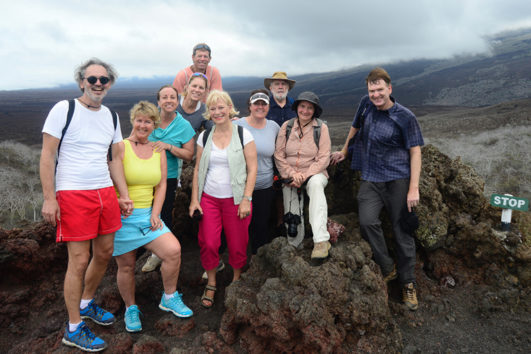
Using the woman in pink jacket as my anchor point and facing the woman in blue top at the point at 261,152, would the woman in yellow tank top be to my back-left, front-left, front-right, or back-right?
front-left

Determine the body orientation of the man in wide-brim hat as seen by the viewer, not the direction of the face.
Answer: toward the camera

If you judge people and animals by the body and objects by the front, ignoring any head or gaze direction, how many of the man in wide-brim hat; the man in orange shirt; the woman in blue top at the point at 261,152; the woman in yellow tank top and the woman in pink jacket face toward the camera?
5

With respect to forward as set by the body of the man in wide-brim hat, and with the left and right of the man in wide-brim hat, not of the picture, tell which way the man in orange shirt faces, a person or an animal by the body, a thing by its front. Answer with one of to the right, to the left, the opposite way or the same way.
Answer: the same way

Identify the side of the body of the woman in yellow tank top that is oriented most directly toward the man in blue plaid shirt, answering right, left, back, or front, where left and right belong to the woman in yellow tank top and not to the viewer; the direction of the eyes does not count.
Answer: left

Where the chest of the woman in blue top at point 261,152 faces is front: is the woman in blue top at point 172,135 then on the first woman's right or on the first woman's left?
on the first woman's right

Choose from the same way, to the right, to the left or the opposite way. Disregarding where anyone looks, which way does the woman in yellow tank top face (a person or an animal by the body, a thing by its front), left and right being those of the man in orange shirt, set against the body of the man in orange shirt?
the same way

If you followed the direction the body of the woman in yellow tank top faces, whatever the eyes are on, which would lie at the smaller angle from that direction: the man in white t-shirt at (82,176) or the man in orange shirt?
the man in white t-shirt

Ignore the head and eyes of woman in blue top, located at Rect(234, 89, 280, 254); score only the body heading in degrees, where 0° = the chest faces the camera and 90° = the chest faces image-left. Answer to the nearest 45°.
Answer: approximately 0°

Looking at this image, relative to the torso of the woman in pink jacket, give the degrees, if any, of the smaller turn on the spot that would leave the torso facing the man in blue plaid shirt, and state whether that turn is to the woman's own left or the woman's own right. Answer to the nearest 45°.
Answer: approximately 90° to the woman's own left

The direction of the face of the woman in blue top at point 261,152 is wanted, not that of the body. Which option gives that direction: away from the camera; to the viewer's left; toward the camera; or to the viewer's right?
toward the camera

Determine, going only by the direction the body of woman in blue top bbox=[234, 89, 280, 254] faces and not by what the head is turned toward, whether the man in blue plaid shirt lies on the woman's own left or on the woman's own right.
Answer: on the woman's own left

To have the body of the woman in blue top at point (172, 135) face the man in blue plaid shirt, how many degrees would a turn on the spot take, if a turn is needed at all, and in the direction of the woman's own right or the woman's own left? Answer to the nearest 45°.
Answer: approximately 90° to the woman's own left

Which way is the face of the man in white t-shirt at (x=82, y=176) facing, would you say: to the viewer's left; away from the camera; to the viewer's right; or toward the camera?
toward the camera

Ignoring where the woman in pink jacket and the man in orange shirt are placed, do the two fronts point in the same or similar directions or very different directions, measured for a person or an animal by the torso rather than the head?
same or similar directions

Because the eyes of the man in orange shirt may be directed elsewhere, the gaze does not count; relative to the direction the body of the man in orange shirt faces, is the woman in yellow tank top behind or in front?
in front

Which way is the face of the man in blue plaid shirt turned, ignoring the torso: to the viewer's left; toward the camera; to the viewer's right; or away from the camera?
toward the camera

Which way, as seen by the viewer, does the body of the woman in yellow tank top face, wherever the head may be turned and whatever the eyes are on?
toward the camera
